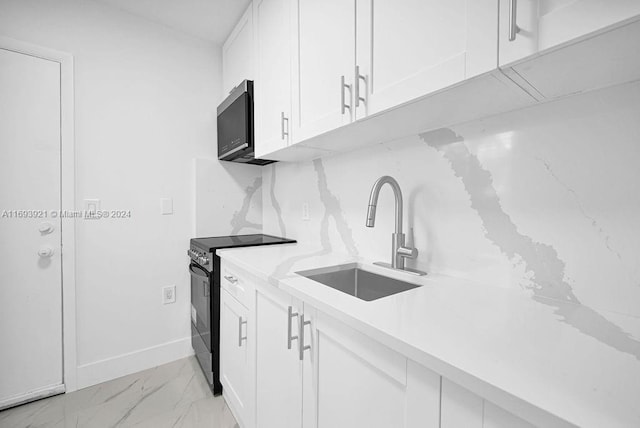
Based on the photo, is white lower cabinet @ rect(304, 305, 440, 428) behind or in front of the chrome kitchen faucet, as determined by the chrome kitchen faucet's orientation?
in front

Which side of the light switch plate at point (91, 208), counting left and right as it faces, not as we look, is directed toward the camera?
front

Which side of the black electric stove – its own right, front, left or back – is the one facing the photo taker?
left

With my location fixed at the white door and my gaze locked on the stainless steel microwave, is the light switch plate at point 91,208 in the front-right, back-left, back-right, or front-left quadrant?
front-left

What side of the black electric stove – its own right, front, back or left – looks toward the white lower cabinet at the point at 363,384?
left

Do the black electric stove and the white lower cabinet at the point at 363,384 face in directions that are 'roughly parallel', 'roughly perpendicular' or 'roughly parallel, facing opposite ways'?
roughly parallel

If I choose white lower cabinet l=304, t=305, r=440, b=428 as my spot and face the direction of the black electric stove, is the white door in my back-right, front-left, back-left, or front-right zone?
front-left

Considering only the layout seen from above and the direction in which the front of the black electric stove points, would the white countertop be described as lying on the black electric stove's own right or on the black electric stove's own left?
on the black electric stove's own left

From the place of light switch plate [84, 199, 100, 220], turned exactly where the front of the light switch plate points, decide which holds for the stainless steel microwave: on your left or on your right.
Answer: on your left

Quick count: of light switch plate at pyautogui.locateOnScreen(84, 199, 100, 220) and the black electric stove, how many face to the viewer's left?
1

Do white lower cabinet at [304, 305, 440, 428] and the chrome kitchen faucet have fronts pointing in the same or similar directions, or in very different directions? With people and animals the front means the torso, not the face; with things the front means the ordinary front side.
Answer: same or similar directions

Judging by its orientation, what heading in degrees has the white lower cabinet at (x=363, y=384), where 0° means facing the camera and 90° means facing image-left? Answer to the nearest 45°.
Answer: approximately 45°

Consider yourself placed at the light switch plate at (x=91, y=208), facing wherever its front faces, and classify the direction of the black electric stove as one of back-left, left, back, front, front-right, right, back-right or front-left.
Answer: front-left

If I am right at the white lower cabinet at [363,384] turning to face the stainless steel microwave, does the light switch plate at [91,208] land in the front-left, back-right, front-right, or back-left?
front-left
